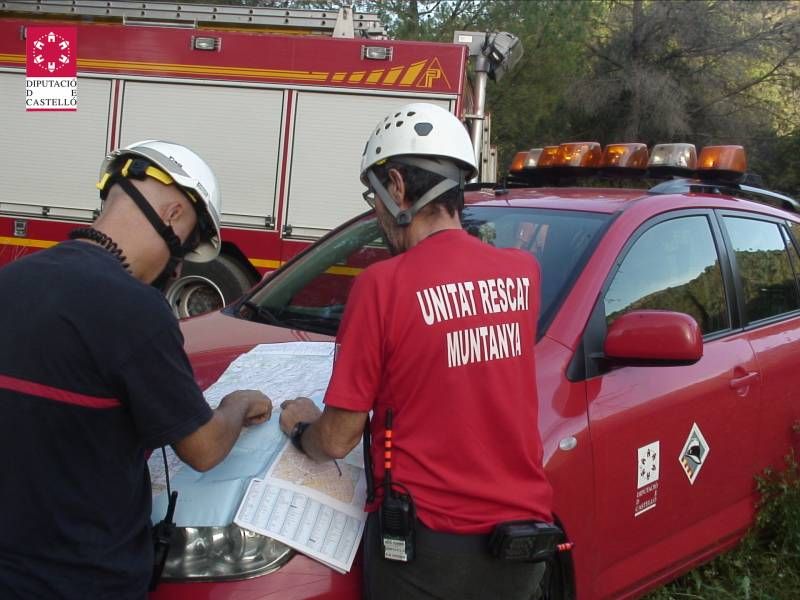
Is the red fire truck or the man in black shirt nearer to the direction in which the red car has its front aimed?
the man in black shirt

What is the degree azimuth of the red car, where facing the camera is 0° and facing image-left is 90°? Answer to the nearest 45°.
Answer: approximately 45°

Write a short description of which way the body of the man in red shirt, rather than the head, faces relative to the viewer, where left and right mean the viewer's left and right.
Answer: facing away from the viewer and to the left of the viewer

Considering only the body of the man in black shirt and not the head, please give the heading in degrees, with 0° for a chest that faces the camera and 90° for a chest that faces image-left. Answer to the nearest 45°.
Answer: approximately 225°

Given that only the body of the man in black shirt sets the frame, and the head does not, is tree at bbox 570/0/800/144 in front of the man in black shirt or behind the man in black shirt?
in front

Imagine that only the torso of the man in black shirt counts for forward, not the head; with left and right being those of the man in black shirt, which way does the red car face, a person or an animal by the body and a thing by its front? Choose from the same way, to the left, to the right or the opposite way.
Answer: the opposite way

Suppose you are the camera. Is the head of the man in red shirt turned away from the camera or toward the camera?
away from the camera

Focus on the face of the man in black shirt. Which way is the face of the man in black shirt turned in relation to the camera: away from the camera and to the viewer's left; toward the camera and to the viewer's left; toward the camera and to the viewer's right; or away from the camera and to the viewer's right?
away from the camera and to the viewer's right

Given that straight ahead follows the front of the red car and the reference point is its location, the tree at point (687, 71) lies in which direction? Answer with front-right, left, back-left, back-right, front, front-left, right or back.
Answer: back-right
